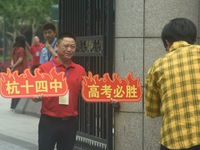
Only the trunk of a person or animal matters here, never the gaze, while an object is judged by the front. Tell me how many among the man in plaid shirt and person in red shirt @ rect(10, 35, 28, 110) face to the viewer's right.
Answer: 0

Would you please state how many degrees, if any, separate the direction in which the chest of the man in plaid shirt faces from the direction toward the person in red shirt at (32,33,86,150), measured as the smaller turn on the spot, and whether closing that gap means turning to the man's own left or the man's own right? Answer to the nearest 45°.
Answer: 0° — they already face them

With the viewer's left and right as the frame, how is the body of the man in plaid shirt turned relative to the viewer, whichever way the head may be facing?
facing away from the viewer and to the left of the viewer

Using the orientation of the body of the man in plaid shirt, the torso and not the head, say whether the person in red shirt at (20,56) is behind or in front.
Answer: in front

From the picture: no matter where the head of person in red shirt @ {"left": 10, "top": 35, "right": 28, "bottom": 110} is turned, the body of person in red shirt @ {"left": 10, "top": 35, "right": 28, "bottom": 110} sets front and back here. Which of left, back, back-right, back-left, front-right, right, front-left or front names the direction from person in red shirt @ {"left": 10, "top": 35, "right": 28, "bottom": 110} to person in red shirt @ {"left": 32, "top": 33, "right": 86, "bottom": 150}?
left

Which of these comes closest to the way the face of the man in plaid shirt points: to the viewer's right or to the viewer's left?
to the viewer's left

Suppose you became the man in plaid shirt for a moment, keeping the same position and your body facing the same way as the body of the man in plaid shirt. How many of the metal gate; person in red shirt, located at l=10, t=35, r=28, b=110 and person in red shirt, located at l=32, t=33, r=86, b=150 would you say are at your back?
0

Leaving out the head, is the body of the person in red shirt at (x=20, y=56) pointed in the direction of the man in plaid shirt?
no

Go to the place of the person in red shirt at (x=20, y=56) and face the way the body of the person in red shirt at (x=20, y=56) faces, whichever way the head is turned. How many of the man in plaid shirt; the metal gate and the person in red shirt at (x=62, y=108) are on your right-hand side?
0

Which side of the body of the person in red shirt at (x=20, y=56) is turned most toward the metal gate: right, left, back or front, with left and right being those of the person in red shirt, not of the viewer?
left
